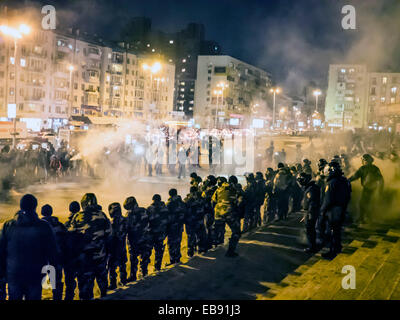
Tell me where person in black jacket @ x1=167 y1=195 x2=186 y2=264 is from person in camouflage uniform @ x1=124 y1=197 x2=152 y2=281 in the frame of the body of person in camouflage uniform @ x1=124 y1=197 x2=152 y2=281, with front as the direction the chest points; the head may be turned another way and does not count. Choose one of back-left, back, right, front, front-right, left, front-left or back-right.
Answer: right

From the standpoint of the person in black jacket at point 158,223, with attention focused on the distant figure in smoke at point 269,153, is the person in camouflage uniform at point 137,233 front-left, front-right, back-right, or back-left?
back-left

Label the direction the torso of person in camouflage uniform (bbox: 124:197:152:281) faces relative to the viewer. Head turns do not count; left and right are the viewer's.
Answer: facing away from the viewer and to the left of the viewer

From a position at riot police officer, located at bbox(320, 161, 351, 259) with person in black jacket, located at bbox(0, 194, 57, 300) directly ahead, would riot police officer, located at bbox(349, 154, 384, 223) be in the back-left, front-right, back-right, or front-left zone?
back-right

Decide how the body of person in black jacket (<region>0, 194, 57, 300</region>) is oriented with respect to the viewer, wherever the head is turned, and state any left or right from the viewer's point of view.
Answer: facing away from the viewer

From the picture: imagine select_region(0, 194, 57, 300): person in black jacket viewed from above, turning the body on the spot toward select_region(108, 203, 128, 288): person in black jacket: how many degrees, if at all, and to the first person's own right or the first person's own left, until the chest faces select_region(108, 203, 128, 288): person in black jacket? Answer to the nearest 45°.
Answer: approximately 45° to the first person's own right

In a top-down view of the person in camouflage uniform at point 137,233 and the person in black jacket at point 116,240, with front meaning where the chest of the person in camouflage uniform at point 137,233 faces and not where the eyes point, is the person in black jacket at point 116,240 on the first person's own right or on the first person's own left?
on the first person's own left

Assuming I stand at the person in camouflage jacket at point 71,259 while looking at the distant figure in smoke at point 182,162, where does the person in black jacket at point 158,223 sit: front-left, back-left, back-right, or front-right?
front-right
